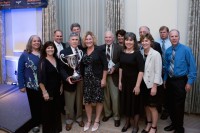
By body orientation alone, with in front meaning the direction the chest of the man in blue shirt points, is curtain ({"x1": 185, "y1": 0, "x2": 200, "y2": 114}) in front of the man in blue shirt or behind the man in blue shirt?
behind

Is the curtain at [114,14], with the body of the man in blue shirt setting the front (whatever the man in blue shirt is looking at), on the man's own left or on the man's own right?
on the man's own right

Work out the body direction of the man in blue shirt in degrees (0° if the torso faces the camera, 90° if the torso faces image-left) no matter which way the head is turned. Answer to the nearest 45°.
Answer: approximately 45°

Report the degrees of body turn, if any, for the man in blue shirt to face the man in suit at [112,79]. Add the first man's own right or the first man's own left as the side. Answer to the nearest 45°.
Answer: approximately 45° to the first man's own right

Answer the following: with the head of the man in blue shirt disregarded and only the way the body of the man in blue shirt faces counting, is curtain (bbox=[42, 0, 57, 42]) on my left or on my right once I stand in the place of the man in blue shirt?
on my right
